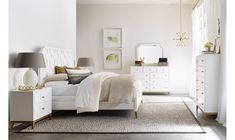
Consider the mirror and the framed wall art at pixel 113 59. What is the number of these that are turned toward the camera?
2

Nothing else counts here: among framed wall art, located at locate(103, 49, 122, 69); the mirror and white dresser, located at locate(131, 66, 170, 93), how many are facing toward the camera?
3

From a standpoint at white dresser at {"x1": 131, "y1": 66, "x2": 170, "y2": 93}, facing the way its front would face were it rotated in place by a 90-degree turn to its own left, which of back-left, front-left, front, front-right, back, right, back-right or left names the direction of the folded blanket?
right

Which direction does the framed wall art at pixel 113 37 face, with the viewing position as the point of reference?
facing the viewer

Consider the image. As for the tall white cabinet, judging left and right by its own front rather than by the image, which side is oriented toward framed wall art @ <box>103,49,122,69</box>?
right

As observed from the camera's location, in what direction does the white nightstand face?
facing the viewer and to the right of the viewer

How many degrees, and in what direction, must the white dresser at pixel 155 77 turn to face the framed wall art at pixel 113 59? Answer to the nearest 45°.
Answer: approximately 90° to its right

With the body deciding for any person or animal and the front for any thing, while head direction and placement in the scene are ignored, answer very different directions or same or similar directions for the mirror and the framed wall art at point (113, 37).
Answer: same or similar directions

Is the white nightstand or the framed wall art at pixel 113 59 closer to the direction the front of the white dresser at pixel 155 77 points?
the white nightstand

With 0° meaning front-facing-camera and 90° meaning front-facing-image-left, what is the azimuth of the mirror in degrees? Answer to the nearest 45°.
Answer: approximately 0°

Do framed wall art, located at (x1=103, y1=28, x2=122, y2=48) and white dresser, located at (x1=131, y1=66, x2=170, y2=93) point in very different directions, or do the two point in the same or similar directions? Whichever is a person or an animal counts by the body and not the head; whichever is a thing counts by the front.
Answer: same or similar directions

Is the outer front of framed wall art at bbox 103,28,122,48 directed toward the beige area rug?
yes

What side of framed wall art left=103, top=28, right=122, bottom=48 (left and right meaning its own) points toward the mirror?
left

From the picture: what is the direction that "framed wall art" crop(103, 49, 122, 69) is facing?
toward the camera

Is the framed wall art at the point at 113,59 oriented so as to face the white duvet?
yes

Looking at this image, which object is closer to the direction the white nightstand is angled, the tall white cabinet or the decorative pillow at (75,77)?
the tall white cabinet

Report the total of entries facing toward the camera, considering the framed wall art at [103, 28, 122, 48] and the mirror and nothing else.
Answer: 2
